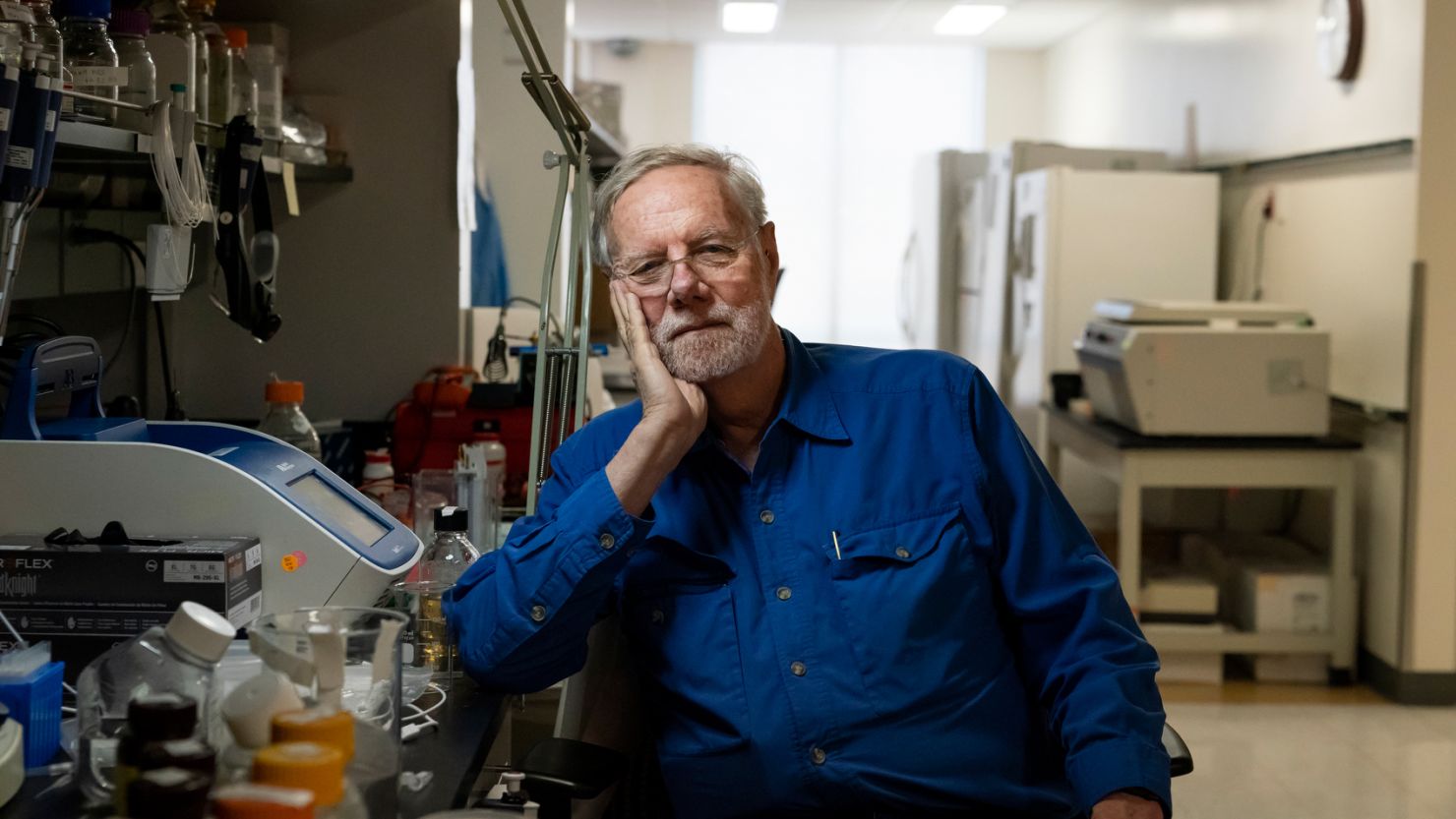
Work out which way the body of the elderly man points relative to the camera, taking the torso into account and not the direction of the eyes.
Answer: toward the camera

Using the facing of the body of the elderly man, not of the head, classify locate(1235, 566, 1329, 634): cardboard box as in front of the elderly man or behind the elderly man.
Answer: behind

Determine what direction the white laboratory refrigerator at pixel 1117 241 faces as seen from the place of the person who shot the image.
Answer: facing to the left of the viewer

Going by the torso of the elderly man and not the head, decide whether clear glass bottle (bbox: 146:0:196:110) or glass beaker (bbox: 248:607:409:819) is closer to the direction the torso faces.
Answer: the glass beaker
